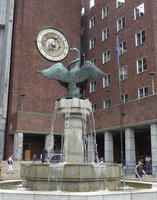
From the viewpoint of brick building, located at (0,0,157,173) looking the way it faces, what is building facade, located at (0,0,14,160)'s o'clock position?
The building facade is roughly at 2 o'clock from the brick building.

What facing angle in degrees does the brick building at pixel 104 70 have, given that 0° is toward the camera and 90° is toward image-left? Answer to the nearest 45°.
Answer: approximately 45°
